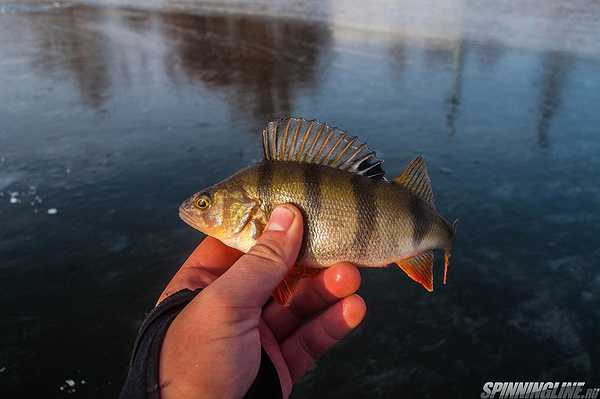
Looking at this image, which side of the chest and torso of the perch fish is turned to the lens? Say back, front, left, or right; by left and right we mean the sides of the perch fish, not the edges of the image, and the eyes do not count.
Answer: left
